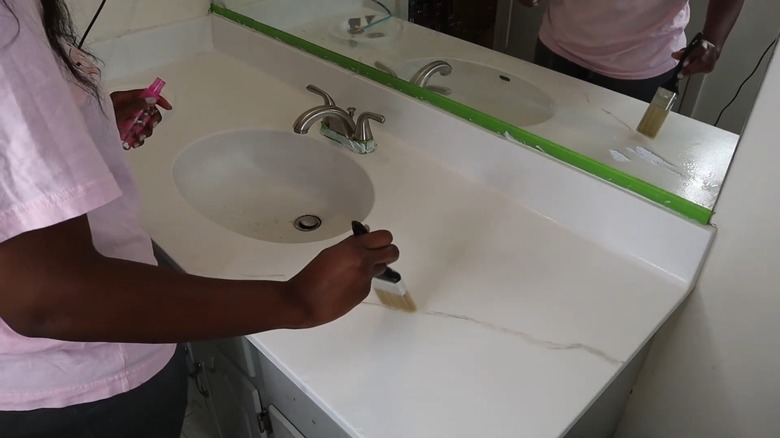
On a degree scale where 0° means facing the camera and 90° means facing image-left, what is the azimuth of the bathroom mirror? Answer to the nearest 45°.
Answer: approximately 45°

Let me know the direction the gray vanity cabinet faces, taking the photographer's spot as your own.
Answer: facing the viewer and to the left of the viewer

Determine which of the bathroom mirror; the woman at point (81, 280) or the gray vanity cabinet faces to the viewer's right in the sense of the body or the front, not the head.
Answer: the woman

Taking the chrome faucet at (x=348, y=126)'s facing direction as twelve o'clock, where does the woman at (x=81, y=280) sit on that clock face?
The woman is roughly at 11 o'clock from the chrome faucet.

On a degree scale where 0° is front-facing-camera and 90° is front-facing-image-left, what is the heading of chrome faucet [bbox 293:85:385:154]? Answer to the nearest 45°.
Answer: approximately 45°

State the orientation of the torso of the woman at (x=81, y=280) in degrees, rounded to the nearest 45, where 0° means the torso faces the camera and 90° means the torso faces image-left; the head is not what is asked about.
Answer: approximately 270°

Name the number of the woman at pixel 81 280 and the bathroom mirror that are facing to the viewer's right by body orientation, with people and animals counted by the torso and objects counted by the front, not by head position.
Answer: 1
